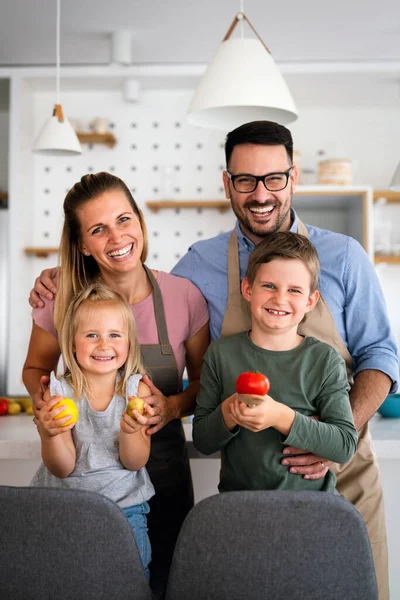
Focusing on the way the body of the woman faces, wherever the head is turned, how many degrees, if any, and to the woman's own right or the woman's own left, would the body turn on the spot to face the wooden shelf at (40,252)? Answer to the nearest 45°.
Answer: approximately 180°

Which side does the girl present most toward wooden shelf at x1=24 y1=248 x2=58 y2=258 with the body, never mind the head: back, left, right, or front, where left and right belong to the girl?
back

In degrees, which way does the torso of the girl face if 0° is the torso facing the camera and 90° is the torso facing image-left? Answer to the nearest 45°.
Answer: approximately 0°

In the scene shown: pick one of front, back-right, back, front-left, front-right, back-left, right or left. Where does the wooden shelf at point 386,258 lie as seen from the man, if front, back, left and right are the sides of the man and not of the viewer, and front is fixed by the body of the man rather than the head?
back

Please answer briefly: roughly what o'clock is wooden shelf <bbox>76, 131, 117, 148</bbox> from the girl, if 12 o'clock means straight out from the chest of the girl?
The wooden shelf is roughly at 6 o'clock from the girl.

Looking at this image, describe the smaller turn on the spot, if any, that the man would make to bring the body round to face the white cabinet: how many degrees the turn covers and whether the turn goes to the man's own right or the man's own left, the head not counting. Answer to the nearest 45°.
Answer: approximately 180°

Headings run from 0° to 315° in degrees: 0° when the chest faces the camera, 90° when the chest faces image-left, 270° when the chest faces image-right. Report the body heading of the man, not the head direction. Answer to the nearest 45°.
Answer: approximately 0°

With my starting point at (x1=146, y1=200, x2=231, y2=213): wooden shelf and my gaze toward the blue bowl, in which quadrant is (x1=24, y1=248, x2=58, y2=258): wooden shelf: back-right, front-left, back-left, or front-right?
back-right
